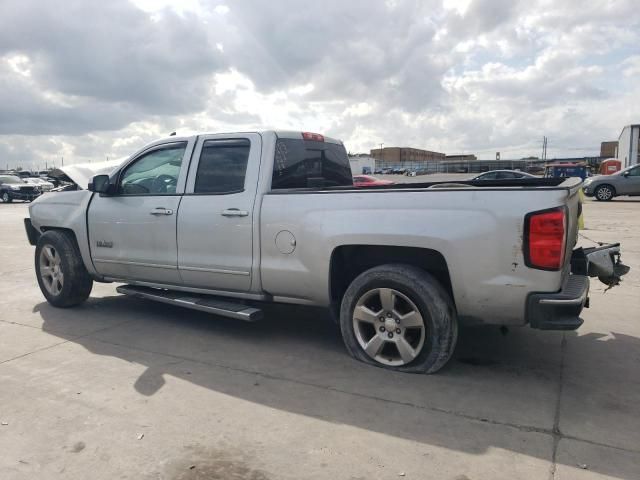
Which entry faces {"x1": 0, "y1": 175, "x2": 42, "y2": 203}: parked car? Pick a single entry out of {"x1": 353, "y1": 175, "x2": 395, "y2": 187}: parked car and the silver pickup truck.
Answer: the silver pickup truck

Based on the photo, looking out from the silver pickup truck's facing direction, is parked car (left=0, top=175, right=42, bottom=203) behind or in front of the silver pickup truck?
in front

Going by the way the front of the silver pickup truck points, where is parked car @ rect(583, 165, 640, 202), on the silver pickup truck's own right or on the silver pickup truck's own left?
on the silver pickup truck's own right

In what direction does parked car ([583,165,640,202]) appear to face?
to the viewer's left

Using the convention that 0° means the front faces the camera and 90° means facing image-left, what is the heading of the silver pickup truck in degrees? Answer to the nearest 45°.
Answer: approximately 135°
